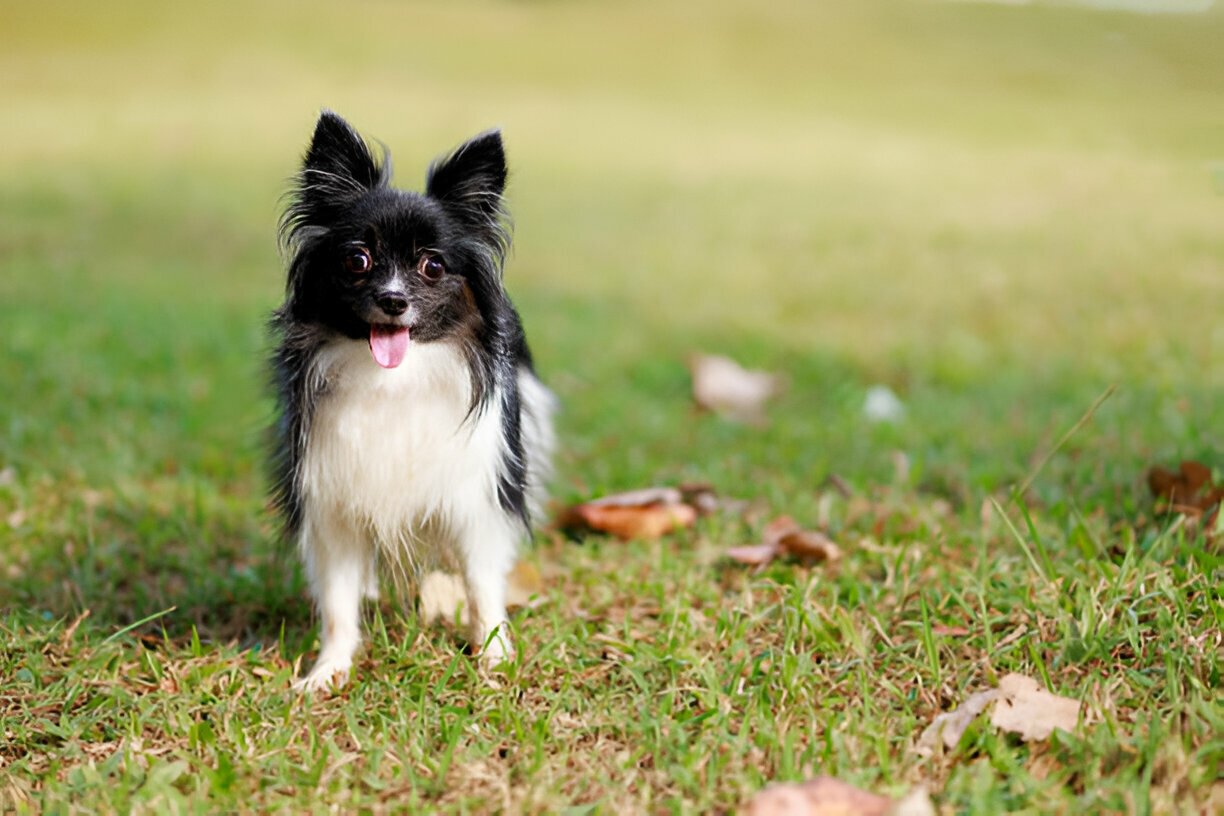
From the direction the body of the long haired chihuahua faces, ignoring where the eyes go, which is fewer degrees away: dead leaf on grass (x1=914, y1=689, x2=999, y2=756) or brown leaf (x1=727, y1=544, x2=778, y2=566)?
the dead leaf on grass

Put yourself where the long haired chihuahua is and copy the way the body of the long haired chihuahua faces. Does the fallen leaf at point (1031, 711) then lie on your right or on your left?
on your left

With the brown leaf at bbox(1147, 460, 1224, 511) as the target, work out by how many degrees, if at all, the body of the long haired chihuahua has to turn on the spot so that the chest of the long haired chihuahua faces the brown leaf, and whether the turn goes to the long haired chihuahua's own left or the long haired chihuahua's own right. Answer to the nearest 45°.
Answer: approximately 90° to the long haired chihuahua's own left

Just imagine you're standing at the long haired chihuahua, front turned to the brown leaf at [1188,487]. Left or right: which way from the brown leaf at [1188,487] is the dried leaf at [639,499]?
left

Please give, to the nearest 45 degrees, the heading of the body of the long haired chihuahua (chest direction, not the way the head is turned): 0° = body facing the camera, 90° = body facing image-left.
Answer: approximately 0°

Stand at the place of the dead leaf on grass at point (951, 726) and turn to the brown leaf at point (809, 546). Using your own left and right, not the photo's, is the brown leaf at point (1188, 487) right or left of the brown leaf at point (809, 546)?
right

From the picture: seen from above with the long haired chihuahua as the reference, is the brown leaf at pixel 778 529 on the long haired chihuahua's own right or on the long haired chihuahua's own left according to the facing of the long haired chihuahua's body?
on the long haired chihuahua's own left
